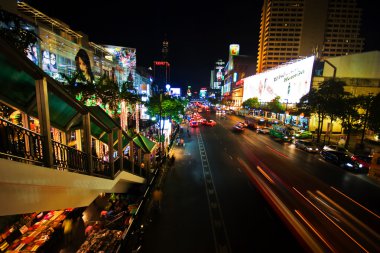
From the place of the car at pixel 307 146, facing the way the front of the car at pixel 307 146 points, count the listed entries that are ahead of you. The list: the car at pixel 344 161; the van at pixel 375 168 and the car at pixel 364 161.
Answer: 3

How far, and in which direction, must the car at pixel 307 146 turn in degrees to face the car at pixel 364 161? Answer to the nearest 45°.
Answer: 0° — it already faces it

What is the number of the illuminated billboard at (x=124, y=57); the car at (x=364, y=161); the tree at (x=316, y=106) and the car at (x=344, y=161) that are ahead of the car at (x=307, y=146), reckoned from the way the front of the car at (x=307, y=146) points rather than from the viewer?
2

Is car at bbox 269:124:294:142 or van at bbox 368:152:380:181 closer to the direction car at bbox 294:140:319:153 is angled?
the van

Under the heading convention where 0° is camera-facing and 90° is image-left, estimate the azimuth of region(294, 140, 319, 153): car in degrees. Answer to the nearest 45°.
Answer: approximately 315°

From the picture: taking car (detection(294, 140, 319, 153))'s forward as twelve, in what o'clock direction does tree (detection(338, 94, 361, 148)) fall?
The tree is roughly at 9 o'clock from the car.

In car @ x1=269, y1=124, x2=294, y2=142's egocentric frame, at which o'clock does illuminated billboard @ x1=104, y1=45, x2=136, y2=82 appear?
The illuminated billboard is roughly at 4 o'clock from the car.

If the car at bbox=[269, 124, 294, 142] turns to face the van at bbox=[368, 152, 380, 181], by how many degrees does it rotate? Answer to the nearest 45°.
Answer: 0° — it already faces it

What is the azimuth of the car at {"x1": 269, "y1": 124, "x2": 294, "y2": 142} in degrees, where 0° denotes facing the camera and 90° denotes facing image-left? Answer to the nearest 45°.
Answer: approximately 315°

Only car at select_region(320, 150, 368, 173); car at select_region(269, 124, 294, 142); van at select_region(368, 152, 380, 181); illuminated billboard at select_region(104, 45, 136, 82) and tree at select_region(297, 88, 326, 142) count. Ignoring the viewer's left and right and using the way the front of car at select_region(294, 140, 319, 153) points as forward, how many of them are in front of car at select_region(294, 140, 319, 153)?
2

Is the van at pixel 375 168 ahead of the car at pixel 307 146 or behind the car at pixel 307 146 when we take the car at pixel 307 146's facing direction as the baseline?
ahead

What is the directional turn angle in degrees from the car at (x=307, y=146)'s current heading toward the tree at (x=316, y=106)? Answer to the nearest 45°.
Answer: approximately 135° to its left

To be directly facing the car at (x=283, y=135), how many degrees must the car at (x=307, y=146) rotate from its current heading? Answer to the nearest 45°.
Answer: approximately 180°

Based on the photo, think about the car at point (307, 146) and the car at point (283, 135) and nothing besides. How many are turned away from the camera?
0
